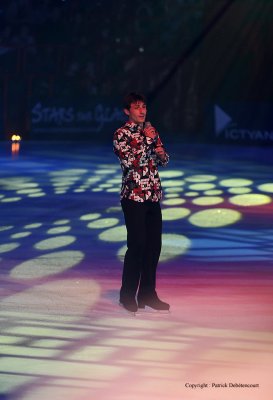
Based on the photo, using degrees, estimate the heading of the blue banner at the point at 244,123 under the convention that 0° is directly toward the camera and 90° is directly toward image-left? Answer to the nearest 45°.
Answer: approximately 0°

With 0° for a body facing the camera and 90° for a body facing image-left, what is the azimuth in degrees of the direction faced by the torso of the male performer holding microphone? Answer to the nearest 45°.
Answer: approximately 315°

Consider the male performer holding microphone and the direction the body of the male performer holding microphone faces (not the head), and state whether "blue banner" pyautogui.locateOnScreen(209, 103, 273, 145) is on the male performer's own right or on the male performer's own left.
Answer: on the male performer's own left

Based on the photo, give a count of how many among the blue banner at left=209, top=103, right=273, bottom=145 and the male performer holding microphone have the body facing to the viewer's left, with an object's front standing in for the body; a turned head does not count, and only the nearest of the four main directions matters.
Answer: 0

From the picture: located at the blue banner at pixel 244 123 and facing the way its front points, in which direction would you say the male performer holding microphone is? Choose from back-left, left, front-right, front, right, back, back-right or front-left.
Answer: front
